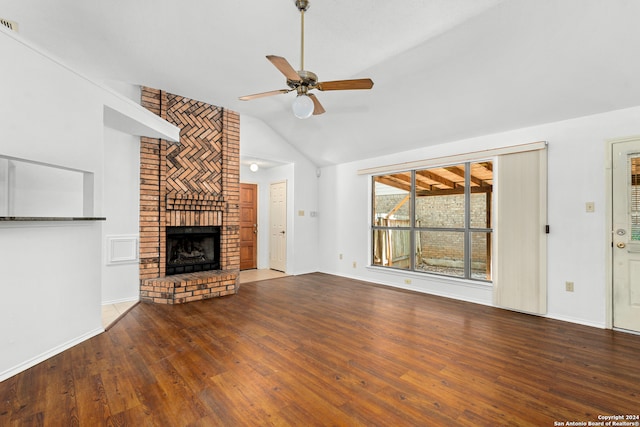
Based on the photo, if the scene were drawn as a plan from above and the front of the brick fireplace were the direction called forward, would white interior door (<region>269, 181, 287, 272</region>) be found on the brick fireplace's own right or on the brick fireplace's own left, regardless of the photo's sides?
on the brick fireplace's own left

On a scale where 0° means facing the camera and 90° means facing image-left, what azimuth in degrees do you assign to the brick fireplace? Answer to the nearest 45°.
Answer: approximately 315°

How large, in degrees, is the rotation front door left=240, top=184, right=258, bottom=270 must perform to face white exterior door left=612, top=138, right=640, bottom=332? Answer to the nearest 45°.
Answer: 0° — it already faces it

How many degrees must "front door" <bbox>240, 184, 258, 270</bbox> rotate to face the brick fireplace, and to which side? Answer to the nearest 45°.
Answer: approximately 90° to its right

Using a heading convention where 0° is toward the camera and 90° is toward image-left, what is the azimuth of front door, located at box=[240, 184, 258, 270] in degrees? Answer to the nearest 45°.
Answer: approximately 315°

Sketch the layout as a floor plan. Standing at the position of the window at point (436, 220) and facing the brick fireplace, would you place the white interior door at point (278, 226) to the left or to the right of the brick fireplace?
right

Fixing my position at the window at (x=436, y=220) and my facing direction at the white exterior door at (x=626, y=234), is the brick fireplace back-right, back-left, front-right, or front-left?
back-right
